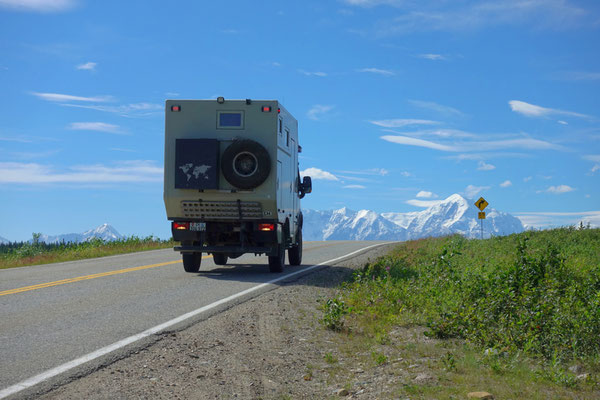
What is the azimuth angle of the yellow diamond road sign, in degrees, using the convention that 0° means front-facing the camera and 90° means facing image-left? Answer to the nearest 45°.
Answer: approximately 0°

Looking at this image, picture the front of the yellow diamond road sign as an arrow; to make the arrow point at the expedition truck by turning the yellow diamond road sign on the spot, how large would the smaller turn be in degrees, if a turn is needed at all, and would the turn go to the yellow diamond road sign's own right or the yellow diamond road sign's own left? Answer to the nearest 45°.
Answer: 0° — it already faces it

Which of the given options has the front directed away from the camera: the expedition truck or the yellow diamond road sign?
the expedition truck

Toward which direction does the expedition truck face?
away from the camera

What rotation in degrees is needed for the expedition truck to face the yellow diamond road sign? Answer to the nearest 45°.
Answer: approximately 45° to its right

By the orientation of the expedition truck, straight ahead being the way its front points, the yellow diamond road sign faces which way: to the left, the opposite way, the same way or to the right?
the opposite way

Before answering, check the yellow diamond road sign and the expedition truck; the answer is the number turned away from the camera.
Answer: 1
